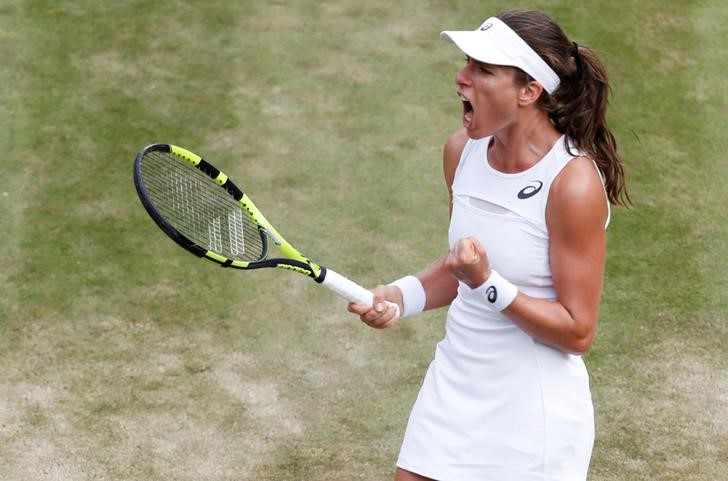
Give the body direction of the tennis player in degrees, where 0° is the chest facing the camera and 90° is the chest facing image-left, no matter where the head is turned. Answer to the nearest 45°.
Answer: approximately 45°
